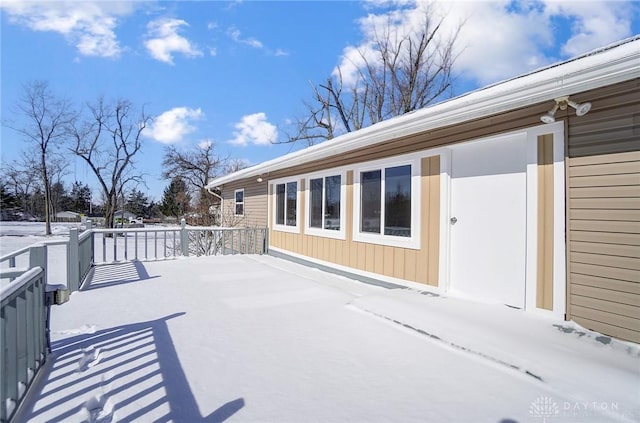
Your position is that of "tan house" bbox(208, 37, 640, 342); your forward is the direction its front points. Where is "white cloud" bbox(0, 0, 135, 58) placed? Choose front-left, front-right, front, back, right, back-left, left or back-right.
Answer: front-right

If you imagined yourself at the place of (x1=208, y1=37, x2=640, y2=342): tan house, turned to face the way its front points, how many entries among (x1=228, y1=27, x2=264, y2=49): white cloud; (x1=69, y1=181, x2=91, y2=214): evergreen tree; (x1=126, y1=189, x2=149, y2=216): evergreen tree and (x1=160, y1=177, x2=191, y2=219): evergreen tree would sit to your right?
4

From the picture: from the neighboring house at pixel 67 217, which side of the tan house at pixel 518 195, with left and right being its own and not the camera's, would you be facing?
right

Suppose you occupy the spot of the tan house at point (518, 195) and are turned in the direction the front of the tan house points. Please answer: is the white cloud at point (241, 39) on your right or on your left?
on your right

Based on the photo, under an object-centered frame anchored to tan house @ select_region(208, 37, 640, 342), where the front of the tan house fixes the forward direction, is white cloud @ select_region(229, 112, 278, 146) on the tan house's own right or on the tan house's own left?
on the tan house's own right

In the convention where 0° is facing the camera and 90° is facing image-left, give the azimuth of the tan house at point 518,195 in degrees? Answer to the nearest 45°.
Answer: approximately 45°

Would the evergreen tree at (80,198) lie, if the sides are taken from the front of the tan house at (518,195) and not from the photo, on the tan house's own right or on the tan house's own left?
on the tan house's own right

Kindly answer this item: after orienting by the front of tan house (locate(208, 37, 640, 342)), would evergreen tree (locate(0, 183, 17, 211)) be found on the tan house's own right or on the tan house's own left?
on the tan house's own right

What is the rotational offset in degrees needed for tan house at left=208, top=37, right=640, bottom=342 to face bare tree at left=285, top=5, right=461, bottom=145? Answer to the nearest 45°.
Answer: approximately 135° to its right

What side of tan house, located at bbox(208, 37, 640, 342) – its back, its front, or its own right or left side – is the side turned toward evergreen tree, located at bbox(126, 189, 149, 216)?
right

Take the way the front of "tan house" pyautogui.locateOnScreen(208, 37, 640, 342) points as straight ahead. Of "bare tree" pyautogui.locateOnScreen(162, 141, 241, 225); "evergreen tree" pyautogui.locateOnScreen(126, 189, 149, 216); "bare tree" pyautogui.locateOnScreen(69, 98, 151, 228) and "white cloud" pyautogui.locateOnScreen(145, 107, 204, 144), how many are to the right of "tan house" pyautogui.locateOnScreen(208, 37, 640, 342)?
4

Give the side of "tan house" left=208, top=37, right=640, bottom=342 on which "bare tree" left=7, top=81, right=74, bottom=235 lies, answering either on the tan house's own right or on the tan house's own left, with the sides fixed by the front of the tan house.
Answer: on the tan house's own right

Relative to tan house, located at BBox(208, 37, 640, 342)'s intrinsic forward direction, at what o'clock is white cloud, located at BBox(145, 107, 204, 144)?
The white cloud is roughly at 3 o'clock from the tan house.
